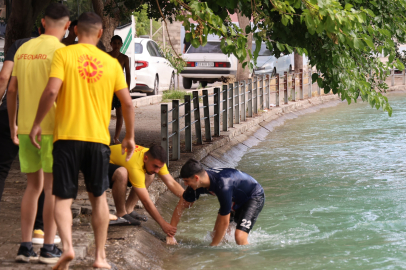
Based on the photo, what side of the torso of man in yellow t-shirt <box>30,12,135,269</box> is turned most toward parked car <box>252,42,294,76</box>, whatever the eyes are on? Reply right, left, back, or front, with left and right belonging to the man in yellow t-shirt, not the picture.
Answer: front

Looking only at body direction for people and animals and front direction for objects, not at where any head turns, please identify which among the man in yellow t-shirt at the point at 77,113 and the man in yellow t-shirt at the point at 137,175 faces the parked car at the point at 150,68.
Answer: the man in yellow t-shirt at the point at 77,113

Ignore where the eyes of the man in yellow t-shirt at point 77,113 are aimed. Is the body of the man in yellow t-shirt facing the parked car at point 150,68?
yes

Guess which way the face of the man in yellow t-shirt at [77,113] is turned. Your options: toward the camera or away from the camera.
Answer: away from the camera

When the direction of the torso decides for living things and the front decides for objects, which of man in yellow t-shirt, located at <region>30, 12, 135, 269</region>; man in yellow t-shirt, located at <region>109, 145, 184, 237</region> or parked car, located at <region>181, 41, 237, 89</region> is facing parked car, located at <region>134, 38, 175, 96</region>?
man in yellow t-shirt, located at <region>30, 12, 135, 269</region>

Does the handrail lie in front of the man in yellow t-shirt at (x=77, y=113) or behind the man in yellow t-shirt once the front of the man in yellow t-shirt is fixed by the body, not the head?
in front

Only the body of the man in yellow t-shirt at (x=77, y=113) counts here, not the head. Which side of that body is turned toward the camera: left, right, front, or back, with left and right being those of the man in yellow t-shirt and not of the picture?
back

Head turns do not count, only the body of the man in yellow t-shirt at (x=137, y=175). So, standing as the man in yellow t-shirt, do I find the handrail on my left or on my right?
on my left

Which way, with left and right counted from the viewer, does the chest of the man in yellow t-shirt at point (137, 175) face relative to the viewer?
facing the viewer and to the right of the viewer

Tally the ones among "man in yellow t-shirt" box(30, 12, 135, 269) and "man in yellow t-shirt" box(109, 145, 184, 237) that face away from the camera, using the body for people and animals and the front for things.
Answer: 1
